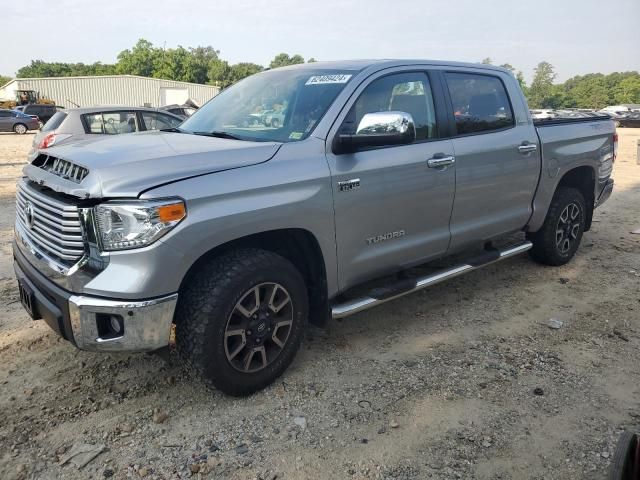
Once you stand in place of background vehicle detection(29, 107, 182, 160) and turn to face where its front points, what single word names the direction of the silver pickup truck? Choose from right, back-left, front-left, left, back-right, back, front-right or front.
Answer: back-right

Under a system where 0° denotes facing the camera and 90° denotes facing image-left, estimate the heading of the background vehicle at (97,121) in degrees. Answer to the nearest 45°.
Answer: approximately 225°

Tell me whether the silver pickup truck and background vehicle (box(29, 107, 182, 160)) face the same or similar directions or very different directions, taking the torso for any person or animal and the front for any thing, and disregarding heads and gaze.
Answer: very different directions

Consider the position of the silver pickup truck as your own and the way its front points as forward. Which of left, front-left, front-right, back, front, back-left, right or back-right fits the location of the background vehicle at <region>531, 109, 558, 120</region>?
back

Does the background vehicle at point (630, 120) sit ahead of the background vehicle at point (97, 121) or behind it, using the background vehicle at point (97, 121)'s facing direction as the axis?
ahead

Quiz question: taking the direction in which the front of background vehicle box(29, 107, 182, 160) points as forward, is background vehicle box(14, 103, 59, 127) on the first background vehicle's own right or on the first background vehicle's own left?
on the first background vehicle's own left

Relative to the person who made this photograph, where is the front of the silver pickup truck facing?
facing the viewer and to the left of the viewer

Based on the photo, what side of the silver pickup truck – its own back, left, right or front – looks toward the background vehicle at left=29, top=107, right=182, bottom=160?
right
